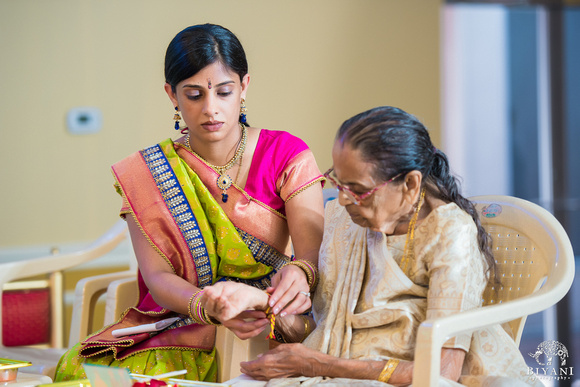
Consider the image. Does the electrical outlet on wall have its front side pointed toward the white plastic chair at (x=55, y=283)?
yes

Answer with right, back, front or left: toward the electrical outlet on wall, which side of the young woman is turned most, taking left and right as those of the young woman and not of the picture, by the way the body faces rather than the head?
back

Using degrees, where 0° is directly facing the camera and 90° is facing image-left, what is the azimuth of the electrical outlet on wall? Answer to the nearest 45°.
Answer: approximately 0°

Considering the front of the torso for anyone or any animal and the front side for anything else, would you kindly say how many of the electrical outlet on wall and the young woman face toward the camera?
2

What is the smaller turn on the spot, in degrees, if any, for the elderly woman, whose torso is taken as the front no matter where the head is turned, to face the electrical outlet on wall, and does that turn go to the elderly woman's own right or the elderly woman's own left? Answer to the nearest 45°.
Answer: approximately 90° to the elderly woman's own right

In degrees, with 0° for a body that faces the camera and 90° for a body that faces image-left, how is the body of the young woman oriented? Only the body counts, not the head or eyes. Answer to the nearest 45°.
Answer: approximately 0°

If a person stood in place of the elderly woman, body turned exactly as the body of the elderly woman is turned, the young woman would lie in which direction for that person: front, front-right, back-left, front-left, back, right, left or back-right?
right

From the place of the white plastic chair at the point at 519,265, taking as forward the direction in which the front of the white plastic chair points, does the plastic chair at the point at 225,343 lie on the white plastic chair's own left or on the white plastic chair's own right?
on the white plastic chair's own right
